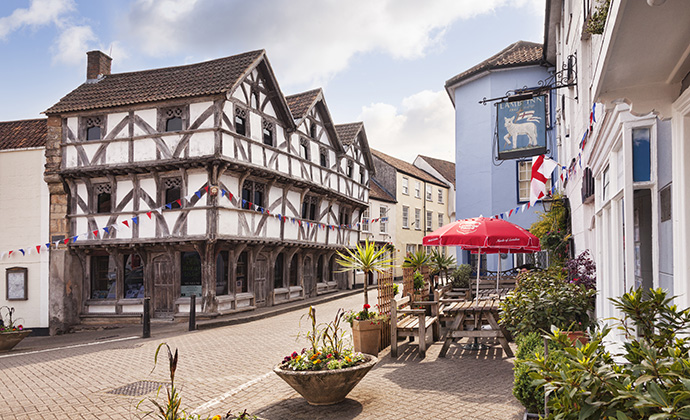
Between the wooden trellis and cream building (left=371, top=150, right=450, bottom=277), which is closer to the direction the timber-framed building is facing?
the wooden trellis

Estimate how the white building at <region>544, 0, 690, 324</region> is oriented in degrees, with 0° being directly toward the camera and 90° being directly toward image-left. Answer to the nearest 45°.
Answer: approximately 90°

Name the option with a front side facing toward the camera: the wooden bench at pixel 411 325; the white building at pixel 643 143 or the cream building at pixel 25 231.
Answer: the cream building

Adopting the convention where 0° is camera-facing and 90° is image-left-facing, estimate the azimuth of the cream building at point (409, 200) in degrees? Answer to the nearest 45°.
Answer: approximately 315°

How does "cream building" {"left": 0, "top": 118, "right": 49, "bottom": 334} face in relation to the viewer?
toward the camera

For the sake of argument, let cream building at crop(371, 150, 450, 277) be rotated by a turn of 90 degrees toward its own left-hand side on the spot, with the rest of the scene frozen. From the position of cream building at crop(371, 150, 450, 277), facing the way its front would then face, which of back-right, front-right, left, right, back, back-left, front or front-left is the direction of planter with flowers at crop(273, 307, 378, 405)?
back-right

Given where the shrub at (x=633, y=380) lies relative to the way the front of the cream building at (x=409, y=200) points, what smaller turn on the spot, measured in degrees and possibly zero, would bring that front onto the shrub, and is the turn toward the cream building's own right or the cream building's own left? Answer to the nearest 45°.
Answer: approximately 45° to the cream building's own right
